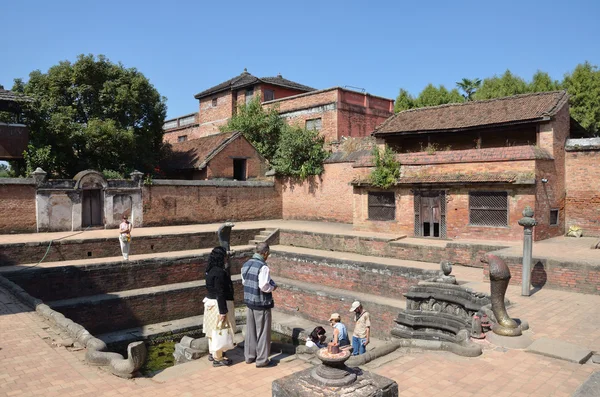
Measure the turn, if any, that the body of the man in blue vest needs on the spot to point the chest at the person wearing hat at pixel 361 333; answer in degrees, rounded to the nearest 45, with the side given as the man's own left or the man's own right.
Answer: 0° — they already face them

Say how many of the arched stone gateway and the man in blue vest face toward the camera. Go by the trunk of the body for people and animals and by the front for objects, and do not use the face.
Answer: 1

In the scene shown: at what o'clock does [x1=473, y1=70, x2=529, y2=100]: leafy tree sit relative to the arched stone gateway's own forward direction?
The leafy tree is roughly at 9 o'clock from the arched stone gateway.

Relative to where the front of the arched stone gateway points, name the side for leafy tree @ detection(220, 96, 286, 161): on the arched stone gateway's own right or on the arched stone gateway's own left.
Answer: on the arched stone gateway's own left

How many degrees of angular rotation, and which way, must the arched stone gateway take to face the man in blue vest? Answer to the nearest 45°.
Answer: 0° — it already faces them

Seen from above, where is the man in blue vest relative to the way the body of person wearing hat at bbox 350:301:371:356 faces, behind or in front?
in front

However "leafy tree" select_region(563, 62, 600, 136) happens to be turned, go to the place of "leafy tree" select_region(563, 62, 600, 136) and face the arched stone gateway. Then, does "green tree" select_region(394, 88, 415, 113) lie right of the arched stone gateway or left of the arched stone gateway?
right

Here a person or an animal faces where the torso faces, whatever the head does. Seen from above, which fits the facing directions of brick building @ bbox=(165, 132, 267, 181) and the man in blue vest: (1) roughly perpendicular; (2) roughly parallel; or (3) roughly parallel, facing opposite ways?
roughly perpendicular

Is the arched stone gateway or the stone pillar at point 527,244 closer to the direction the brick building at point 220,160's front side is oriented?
the stone pillar

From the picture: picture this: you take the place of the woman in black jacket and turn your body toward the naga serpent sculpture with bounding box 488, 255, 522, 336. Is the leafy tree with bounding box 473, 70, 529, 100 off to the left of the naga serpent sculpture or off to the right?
left

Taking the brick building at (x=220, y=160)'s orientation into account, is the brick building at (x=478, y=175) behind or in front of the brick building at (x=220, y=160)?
in front

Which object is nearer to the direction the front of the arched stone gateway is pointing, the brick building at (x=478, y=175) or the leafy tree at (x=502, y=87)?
the brick building
